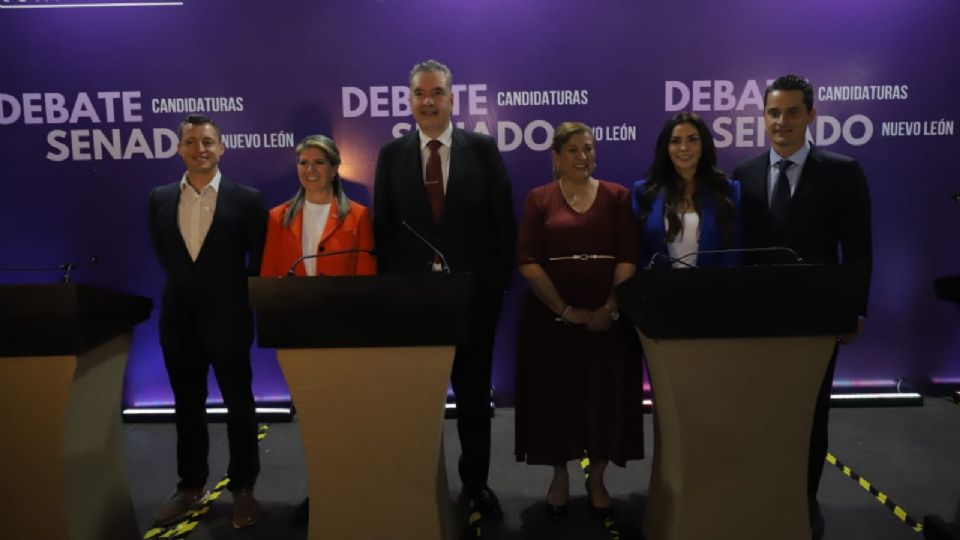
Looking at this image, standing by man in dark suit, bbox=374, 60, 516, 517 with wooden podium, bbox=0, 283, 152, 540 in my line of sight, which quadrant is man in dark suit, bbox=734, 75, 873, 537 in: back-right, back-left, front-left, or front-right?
back-left

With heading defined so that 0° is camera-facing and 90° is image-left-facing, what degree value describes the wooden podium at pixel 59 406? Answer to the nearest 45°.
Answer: approximately 0°

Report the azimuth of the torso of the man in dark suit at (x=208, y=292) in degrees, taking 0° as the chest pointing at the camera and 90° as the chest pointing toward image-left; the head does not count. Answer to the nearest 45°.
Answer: approximately 0°

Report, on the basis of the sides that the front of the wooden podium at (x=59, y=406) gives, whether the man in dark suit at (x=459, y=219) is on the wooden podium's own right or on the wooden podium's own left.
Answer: on the wooden podium's own left

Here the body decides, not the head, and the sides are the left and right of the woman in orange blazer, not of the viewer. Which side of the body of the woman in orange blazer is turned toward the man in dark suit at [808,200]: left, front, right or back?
left
